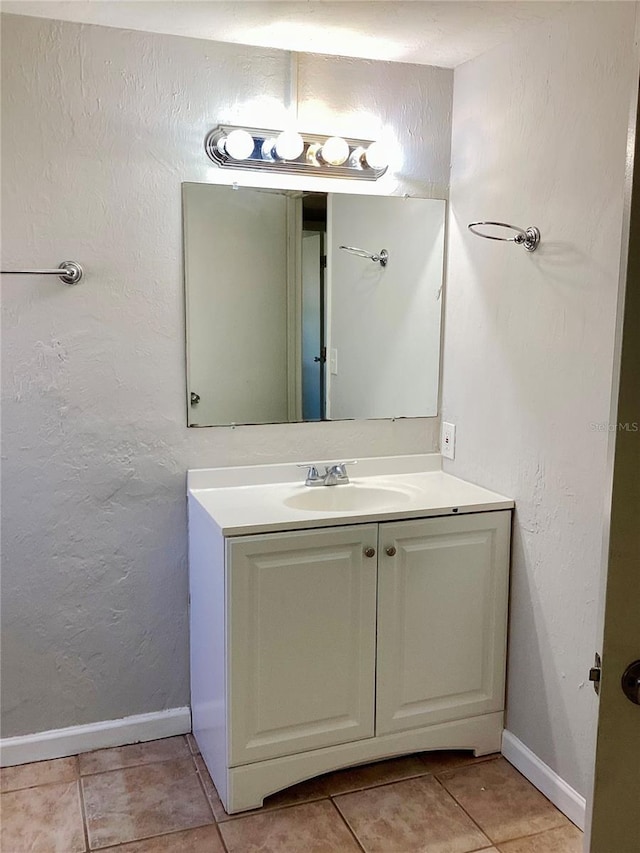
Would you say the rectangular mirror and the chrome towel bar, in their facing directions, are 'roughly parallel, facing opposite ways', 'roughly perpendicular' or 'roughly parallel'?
roughly parallel

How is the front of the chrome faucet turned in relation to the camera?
facing the viewer

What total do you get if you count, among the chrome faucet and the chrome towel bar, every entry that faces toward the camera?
2

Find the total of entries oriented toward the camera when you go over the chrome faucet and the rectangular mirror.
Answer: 2

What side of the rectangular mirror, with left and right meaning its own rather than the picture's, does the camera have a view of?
front

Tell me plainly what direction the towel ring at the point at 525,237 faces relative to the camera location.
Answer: facing the viewer and to the left of the viewer

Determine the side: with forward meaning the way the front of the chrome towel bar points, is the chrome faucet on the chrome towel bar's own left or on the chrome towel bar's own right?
on the chrome towel bar's own left

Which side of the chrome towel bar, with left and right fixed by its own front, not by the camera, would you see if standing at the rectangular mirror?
left

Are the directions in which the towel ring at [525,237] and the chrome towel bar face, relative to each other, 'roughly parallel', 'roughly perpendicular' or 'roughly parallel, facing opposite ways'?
roughly perpendicular

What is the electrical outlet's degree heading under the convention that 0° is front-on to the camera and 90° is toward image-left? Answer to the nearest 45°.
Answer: approximately 45°
